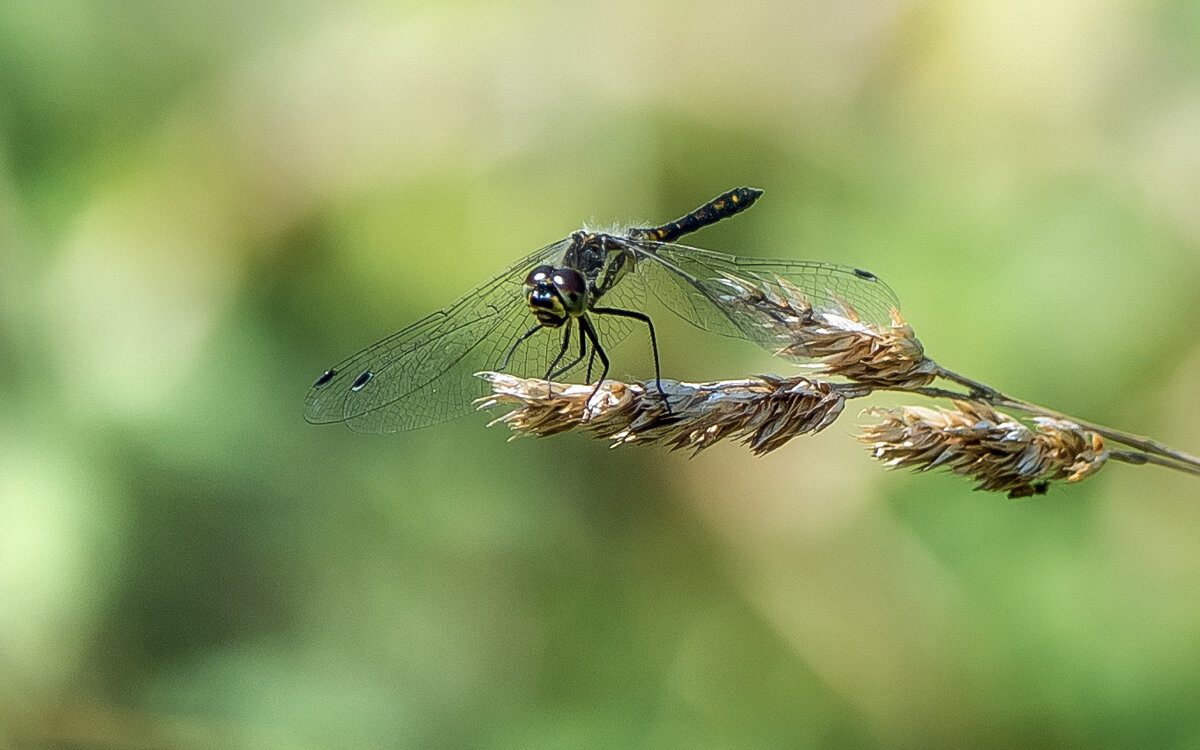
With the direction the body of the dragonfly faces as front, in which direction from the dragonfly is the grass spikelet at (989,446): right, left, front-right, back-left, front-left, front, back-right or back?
left

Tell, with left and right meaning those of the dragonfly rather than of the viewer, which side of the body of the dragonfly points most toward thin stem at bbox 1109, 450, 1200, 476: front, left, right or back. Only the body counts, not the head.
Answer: left

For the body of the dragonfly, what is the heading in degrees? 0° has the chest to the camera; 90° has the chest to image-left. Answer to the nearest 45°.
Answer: approximately 45°

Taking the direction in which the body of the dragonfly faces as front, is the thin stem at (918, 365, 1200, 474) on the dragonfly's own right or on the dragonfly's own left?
on the dragonfly's own left
